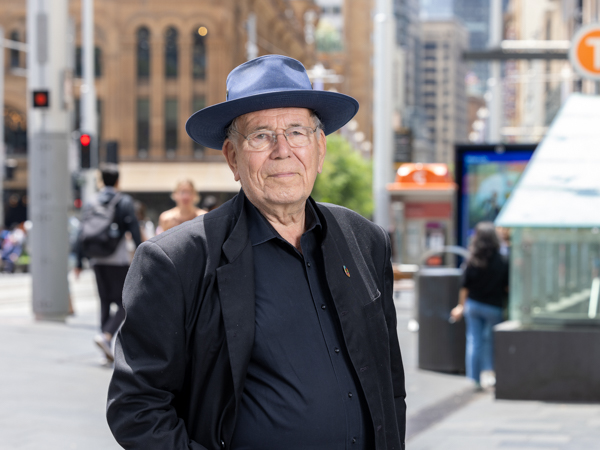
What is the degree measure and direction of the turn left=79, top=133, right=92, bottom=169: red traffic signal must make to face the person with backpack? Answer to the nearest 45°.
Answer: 0° — it already faces them

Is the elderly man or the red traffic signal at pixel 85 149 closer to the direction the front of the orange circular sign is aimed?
the elderly man

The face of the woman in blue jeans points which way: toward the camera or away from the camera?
away from the camera

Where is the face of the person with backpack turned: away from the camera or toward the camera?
away from the camera

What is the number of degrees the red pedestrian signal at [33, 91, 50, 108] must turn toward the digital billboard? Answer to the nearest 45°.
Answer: approximately 45° to its left

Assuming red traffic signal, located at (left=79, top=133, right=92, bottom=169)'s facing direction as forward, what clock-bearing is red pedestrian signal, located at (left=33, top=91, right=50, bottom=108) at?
red pedestrian signal, located at (left=33, top=91, right=50, bottom=108) is roughly at 12 o'clock from red traffic signal, located at (left=79, top=133, right=92, bottom=169).

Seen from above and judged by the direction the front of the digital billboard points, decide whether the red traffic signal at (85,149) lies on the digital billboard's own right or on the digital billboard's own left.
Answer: on the digital billboard's own right

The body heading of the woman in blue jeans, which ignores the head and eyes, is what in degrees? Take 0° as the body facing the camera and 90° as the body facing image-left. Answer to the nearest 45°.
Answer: approximately 180°

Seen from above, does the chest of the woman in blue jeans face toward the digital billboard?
yes

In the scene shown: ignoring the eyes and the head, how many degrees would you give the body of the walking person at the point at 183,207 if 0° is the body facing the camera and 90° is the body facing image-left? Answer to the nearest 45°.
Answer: approximately 0°
